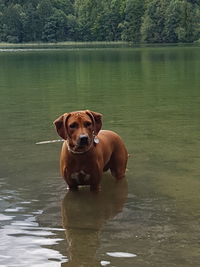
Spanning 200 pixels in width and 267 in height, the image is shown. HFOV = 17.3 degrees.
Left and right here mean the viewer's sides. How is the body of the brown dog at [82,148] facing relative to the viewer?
facing the viewer and to the left of the viewer
